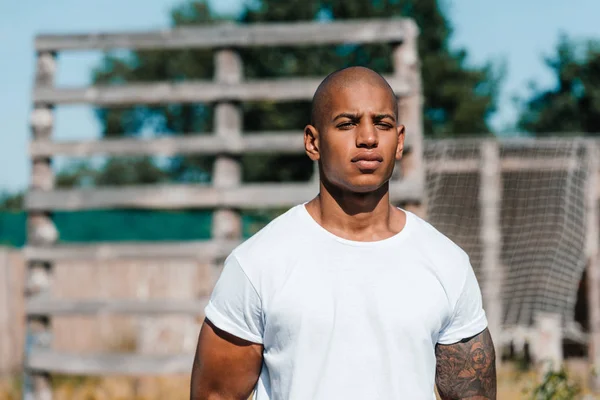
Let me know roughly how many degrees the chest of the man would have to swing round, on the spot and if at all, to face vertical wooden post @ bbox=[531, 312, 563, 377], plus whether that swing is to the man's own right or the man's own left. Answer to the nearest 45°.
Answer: approximately 180°

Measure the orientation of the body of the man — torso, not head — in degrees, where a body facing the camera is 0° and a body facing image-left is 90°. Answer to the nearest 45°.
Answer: approximately 0°

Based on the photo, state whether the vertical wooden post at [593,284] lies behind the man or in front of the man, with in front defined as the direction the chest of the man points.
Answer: behind

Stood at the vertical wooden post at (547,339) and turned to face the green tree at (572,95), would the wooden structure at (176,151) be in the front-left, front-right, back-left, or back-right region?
back-left

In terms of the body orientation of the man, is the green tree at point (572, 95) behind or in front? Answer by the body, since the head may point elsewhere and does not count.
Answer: behind

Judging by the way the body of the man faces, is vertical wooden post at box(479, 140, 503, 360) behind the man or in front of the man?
behind

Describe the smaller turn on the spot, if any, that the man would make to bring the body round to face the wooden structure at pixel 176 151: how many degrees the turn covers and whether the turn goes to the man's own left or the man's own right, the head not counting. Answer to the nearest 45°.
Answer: approximately 180°
